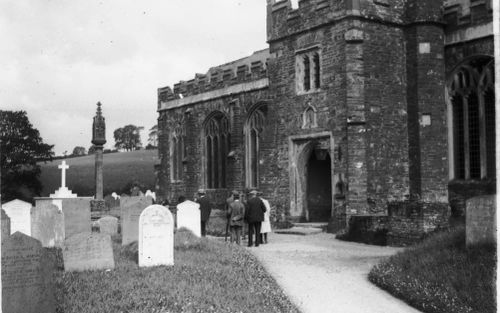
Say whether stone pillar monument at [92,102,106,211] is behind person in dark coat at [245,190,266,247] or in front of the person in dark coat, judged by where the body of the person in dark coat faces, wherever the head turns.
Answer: in front

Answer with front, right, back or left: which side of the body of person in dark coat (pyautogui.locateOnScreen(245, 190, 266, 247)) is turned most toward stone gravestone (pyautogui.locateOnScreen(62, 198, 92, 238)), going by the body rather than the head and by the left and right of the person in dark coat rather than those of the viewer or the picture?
left

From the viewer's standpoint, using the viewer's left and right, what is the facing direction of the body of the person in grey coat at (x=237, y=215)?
facing away from the viewer

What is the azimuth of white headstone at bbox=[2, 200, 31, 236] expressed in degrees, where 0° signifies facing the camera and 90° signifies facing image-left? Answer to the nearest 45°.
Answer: approximately 0°

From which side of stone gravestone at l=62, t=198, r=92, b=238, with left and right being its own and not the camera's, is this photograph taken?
front

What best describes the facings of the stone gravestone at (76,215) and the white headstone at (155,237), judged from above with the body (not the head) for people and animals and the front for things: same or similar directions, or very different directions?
same or similar directions

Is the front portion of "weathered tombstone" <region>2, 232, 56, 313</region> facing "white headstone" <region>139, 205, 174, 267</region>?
no

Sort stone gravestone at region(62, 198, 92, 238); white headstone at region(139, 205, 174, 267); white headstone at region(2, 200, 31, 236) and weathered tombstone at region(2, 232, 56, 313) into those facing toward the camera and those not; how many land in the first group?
4

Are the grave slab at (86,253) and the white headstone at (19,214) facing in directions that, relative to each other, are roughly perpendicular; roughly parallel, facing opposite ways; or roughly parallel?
roughly parallel

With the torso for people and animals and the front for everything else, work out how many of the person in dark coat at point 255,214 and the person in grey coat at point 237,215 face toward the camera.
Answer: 0

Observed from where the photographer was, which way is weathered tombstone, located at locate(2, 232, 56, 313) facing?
facing the viewer

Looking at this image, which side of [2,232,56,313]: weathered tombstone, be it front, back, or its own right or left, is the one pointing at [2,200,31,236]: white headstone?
back

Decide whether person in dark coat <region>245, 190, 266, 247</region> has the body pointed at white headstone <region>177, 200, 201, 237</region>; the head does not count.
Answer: no

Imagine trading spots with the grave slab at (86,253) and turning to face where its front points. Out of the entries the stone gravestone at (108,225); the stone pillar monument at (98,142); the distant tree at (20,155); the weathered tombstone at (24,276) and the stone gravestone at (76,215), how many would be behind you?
4

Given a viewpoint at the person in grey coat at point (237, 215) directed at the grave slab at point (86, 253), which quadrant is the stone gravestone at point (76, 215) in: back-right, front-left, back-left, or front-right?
front-right

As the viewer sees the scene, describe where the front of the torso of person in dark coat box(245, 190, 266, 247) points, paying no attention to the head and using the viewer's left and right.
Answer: facing away from the viewer

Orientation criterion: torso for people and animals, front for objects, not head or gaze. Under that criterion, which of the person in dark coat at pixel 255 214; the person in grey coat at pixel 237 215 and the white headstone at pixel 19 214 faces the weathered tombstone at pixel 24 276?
the white headstone

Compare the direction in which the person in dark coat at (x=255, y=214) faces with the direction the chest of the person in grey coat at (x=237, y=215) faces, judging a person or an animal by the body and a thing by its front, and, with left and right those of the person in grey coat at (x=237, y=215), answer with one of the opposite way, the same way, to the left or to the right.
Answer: the same way

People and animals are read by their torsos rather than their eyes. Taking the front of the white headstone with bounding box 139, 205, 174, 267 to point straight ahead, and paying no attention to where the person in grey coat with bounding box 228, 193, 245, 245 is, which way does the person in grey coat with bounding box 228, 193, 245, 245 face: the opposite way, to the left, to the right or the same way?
the opposite way
